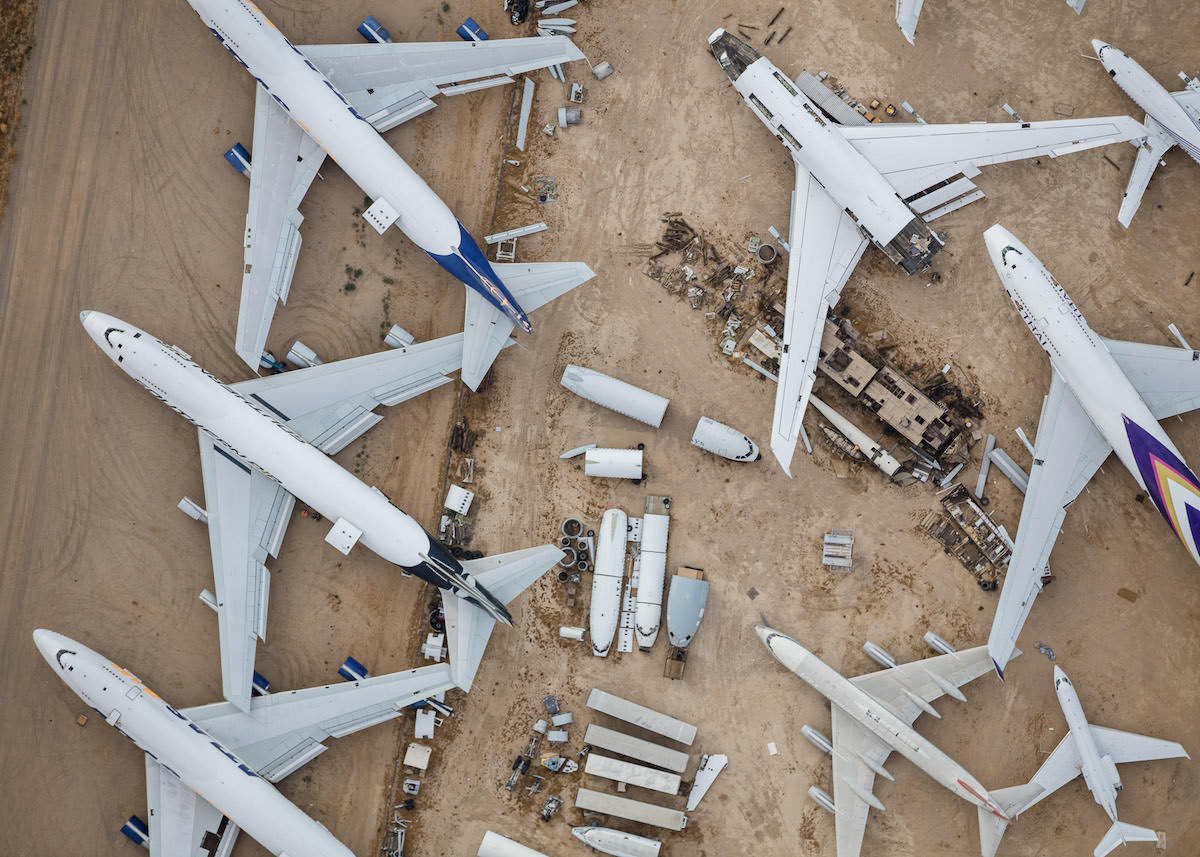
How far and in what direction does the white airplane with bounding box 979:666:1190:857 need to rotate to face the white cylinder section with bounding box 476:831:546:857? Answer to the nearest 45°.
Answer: approximately 135° to its left

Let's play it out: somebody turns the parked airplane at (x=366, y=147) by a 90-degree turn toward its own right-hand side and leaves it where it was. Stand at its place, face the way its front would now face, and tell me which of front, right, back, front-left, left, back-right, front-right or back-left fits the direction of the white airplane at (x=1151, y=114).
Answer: front-right

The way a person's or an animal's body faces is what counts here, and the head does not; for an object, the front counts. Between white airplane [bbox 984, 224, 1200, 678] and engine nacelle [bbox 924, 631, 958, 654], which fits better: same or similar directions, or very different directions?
same or similar directions

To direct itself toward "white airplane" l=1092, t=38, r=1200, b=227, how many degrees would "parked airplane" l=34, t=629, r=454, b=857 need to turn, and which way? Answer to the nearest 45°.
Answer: approximately 135° to its right

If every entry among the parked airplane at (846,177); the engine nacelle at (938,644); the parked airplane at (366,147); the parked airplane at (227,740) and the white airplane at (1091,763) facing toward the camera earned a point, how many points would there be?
0

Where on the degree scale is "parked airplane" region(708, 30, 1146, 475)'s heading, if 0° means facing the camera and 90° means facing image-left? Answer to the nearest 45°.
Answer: approximately 135°

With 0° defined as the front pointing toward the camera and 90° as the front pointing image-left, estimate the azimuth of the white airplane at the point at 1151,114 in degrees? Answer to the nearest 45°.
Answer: approximately 135°

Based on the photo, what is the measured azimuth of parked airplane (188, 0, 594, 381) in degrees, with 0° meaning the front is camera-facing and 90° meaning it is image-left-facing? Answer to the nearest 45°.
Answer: approximately 135°

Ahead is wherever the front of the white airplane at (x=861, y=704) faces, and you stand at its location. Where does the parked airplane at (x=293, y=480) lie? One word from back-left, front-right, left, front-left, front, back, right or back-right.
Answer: front-left

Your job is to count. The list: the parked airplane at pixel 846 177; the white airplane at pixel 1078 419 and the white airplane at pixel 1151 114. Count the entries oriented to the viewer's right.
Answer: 0
